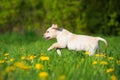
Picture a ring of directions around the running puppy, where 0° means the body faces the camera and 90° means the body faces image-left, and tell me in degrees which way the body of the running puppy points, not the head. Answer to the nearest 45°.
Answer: approximately 90°
